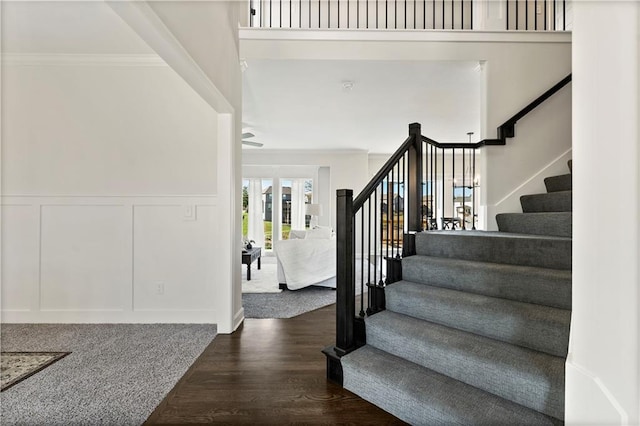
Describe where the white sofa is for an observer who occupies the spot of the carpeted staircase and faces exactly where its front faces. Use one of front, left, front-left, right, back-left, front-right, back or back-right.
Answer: right

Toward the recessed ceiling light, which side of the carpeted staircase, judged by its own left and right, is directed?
right

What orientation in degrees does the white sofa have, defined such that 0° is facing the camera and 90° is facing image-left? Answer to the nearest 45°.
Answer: approximately 135°

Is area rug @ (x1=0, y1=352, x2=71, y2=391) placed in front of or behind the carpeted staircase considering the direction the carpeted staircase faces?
in front

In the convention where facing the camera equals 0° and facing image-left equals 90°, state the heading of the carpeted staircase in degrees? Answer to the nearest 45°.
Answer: approximately 45°

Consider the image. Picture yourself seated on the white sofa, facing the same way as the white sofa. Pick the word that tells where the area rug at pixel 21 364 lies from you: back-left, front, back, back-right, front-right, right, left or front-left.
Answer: left

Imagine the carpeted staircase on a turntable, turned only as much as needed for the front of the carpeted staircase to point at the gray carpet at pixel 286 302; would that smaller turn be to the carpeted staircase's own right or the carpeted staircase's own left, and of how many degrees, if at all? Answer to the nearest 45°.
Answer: approximately 90° to the carpeted staircase's own right

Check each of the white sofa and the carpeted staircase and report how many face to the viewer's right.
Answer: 0

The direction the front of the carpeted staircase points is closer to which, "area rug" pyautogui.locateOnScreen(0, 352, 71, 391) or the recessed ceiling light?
the area rug
